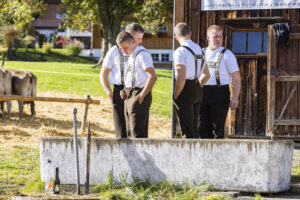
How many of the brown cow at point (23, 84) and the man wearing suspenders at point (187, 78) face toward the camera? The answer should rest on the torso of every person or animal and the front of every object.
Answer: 0

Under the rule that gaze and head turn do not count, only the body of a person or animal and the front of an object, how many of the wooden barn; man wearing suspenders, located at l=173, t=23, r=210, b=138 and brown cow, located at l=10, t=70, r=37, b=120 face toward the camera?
1

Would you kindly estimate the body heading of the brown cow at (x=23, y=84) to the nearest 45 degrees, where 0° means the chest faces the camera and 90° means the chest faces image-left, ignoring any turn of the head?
approximately 135°

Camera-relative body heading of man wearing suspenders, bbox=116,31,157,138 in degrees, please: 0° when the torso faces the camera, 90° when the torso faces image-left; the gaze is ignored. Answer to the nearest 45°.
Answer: approximately 45°

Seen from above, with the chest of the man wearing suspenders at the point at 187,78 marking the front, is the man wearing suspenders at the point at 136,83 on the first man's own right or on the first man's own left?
on the first man's own left

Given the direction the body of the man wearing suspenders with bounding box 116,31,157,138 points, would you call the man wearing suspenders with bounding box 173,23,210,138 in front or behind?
behind
